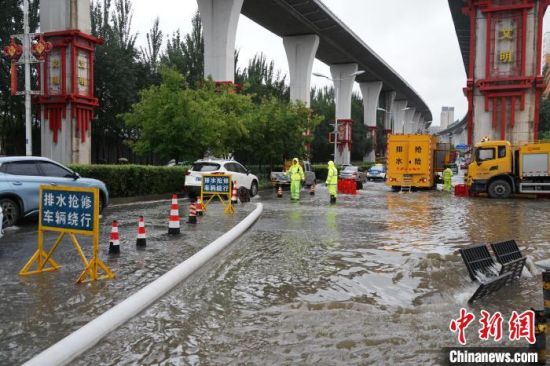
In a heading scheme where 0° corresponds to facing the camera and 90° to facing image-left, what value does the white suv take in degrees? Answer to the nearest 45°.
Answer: approximately 225°

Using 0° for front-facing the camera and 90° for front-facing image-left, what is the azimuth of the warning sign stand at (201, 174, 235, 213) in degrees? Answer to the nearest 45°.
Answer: approximately 0°

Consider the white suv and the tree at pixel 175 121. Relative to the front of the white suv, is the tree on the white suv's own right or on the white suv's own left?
on the white suv's own left

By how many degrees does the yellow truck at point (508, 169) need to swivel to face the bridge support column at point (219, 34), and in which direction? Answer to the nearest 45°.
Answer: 0° — it already faces it

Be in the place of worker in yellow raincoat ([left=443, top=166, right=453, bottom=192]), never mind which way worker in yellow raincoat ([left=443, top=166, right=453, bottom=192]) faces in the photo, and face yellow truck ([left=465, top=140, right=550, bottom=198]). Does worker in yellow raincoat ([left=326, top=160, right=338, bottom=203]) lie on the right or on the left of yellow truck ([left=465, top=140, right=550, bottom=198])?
right

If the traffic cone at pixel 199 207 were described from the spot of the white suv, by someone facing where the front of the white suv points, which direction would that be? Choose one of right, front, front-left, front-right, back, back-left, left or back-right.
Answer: back-right

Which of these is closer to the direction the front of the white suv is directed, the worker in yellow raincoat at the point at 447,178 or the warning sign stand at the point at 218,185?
the worker in yellow raincoat

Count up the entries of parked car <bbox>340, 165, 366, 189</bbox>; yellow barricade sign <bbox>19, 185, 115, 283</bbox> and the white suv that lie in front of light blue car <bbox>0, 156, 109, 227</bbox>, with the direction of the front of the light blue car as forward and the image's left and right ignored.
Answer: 2

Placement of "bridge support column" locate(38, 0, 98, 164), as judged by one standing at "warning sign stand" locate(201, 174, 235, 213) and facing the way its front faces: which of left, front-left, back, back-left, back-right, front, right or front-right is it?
back-right
